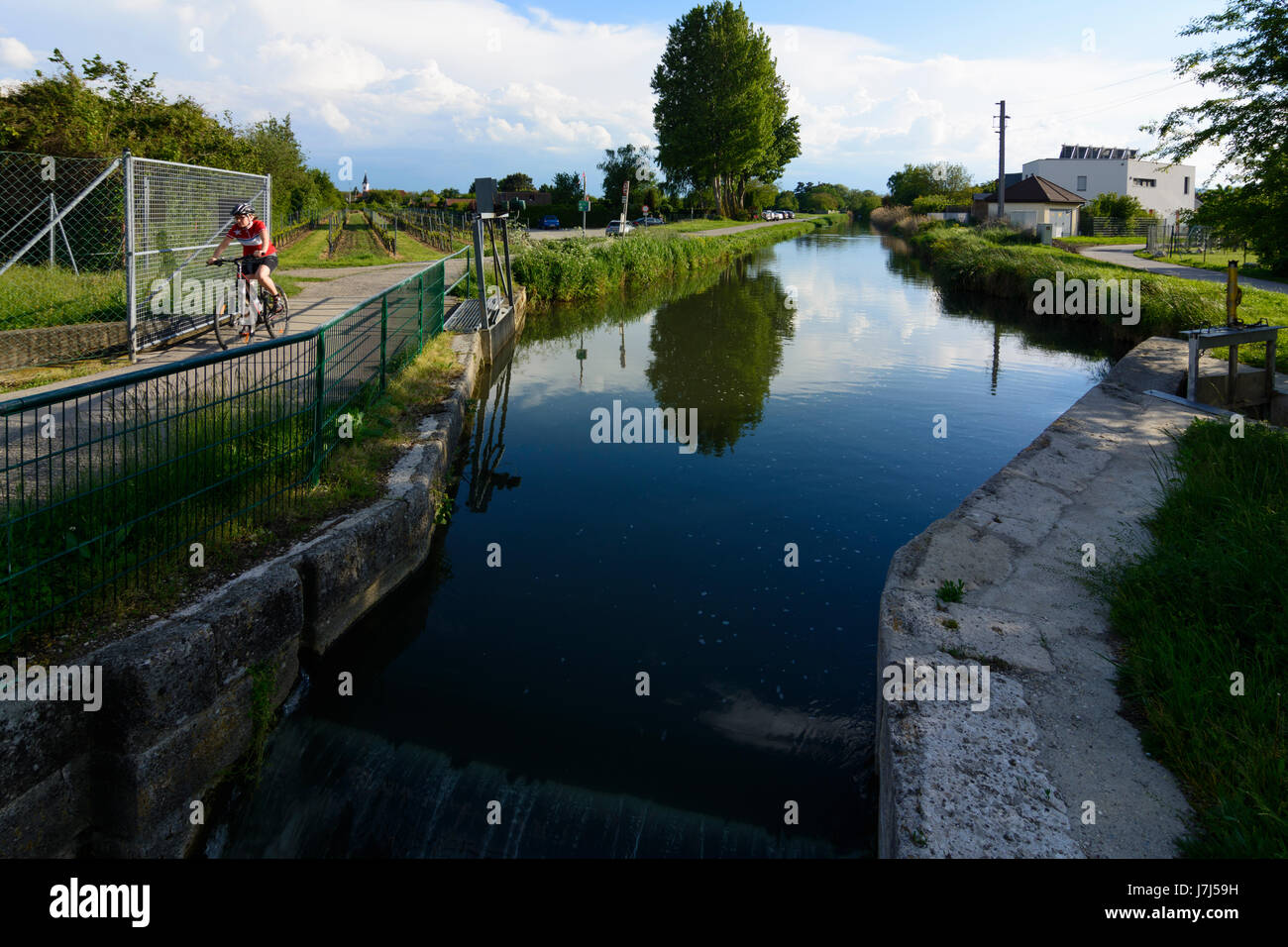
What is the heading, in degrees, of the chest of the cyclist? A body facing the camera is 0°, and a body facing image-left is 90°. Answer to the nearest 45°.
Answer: approximately 45°

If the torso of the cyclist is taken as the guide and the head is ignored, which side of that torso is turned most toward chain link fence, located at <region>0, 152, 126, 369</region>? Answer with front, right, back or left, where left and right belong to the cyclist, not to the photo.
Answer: right

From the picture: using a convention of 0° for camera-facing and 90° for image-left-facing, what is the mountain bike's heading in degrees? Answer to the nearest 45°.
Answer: approximately 45°

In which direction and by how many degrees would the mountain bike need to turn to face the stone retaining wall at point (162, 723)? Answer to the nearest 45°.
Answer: approximately 45° to its left

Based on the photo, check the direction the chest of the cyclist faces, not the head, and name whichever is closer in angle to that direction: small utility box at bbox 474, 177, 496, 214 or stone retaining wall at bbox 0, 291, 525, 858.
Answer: the stone retaining wall

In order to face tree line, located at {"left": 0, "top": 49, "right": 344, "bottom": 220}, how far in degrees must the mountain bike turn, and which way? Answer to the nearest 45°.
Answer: approximately 135° to its right

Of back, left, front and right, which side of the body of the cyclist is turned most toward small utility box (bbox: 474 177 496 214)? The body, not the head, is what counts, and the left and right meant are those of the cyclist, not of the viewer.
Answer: back
